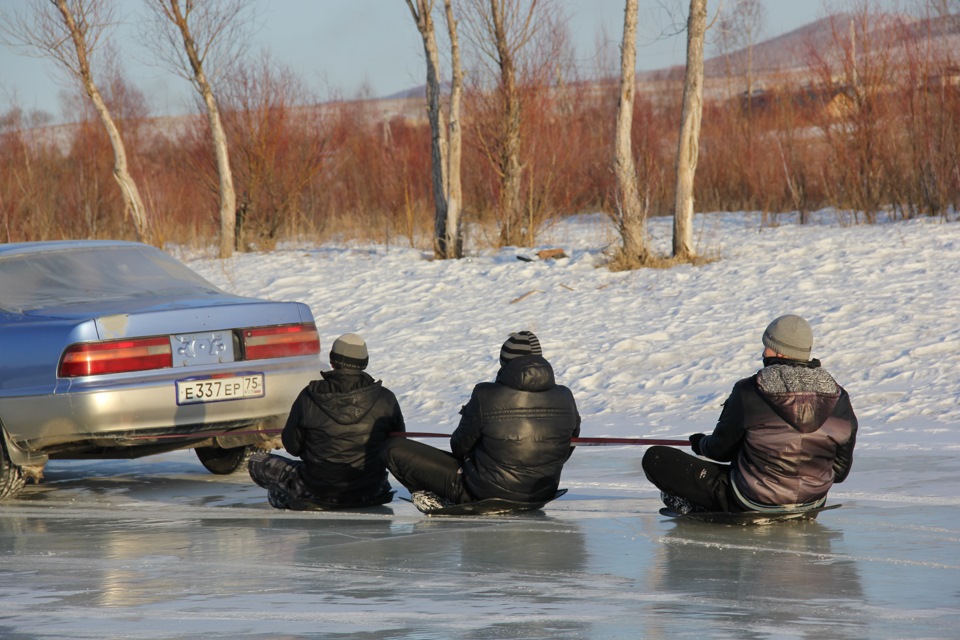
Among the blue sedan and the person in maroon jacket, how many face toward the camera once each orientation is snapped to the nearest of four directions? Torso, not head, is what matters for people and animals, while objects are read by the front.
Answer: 0

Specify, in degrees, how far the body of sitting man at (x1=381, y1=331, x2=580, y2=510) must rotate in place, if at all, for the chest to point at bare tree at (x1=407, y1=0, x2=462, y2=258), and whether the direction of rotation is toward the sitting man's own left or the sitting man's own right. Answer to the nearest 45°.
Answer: approximately 45° to the sitting man's own right

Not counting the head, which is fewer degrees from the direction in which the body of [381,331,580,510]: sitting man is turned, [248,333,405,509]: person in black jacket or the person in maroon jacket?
the person in black jacket

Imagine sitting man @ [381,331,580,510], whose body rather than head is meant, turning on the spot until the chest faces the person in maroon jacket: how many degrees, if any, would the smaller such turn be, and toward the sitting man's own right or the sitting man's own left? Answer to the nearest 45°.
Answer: approximately 135° to the sitting man's own right

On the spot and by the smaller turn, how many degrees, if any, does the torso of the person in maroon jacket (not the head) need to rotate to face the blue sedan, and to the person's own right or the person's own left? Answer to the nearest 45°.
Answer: approximately 45° to the person's own left

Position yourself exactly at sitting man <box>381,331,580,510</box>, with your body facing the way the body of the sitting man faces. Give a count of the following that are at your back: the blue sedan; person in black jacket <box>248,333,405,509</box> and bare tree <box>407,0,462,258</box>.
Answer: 0

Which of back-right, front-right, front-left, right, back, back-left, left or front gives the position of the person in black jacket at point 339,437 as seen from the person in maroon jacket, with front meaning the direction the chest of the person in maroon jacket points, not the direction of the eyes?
front-left

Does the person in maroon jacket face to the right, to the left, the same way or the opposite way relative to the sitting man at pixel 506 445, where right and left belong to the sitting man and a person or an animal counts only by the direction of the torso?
the same way

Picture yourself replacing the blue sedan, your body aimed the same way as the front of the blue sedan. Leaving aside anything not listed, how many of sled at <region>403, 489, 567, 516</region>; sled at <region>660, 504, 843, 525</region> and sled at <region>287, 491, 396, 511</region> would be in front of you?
0

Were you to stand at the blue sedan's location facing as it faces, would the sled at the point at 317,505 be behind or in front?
behind

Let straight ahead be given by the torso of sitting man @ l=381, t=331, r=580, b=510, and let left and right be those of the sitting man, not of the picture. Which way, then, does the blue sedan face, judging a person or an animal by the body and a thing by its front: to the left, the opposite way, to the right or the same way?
the same way

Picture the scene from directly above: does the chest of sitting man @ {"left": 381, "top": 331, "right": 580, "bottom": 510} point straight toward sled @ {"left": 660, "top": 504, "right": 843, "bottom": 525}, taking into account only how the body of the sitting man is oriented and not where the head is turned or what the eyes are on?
no

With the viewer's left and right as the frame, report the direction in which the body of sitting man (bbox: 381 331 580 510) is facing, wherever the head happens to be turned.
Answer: facing away from the viewer and to the left of the viewer

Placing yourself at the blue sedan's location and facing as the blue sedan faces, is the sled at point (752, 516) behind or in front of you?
behind

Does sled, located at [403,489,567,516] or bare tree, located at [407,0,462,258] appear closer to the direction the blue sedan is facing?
the bare tree

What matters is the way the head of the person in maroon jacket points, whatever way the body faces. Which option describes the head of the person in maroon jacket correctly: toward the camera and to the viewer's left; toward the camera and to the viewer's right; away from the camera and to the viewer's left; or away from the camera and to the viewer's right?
away from the camera and to the viewer's left

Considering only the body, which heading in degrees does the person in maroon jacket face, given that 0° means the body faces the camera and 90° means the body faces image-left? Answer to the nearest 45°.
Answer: approximately 135°

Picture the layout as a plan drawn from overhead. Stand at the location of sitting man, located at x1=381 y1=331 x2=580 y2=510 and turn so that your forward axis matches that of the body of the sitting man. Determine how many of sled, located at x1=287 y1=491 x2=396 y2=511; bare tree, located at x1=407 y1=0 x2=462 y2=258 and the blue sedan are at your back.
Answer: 0
